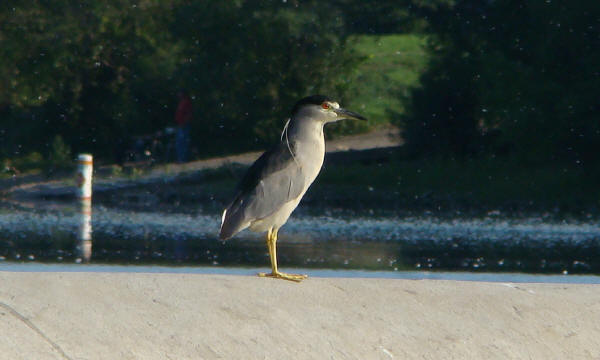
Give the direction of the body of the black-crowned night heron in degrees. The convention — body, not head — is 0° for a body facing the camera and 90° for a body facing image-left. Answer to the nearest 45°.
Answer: approximately 270°

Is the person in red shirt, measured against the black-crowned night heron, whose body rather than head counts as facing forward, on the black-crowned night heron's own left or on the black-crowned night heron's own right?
on the black-crowned night heron's own left
